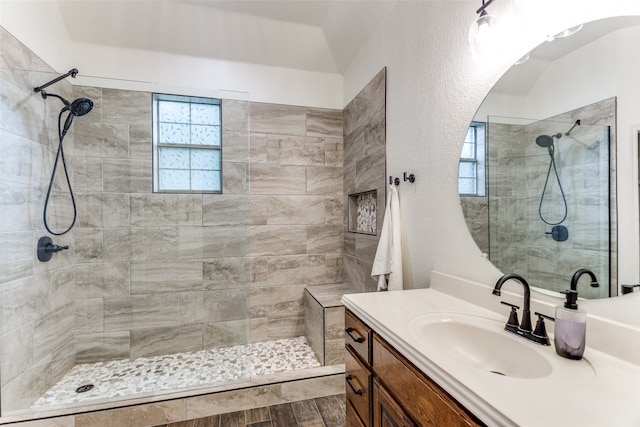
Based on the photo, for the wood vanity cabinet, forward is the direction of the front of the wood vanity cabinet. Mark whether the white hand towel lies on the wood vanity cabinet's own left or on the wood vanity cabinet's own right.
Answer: on the wood vanity cabinet's own right

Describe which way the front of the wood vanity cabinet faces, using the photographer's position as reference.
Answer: facing the viewer and to the left of the viewer

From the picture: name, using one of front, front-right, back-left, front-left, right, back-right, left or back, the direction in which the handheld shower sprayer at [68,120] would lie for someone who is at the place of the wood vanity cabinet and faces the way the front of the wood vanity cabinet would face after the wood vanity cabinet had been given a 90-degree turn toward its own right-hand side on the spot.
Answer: front-left
